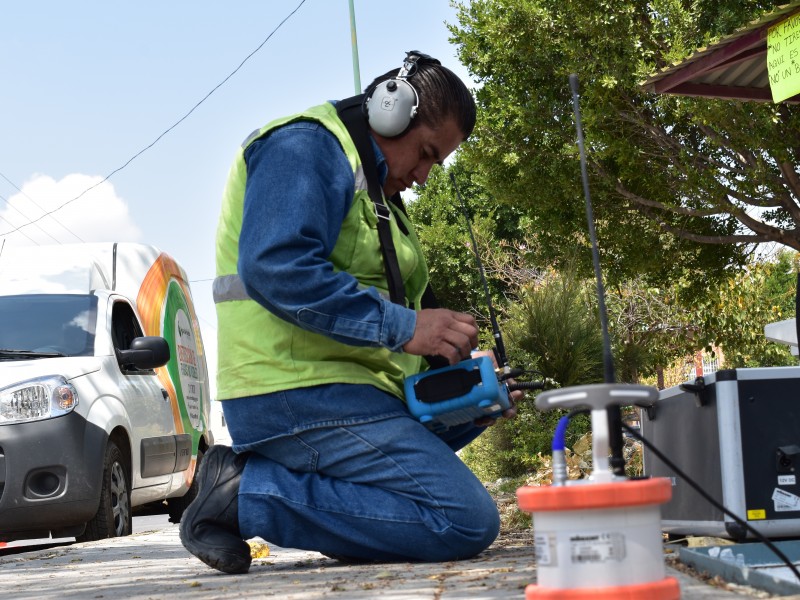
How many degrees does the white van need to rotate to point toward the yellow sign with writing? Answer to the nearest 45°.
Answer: approximately 90° to its left

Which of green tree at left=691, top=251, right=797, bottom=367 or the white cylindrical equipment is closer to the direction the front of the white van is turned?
the white cylindrical equipment

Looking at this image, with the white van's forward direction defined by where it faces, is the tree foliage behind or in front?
behind

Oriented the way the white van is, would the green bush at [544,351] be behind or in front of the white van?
behind

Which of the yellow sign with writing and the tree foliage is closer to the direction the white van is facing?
the yellow sign with writing

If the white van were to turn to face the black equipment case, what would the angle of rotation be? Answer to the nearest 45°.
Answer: approximately 90° to its left

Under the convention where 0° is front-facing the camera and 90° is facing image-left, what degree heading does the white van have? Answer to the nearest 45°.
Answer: approximately 45°

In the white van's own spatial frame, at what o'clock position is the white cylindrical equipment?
The white cylindrical equipment is roughly at 10 o'clock from the white van.

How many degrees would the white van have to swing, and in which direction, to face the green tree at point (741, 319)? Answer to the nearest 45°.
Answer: approximately 180°
